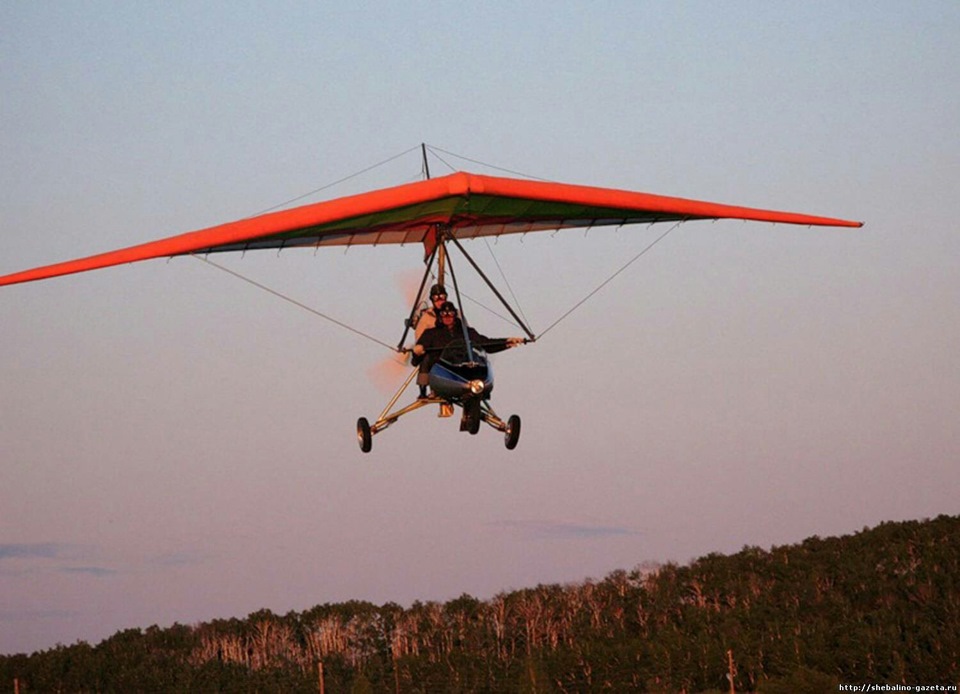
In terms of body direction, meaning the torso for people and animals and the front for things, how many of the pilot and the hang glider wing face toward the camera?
2

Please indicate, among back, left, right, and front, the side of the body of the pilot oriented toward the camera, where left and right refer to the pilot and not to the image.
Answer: front

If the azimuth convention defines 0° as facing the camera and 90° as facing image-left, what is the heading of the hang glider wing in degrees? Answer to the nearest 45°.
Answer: approximately 0°
